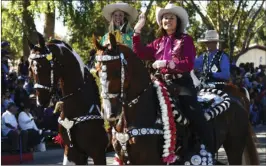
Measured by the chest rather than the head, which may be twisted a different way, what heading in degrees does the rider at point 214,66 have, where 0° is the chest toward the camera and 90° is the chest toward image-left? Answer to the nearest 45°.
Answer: approximately 45°

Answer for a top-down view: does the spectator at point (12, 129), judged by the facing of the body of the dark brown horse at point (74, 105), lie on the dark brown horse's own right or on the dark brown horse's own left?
on the dark brown horse's own right

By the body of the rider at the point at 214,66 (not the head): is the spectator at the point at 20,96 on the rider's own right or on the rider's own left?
on the rider's own right

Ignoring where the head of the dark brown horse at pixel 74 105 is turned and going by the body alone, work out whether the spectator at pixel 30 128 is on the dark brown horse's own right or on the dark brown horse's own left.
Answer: on the dark brown horse's own right
